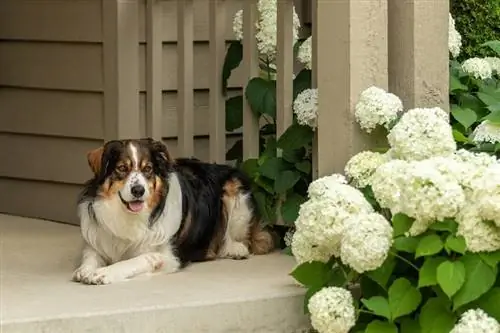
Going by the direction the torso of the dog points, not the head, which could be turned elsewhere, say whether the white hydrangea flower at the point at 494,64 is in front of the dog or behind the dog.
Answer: behind

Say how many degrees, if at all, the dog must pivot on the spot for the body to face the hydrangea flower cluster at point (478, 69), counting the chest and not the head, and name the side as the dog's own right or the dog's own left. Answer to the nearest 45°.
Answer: approximately 135° to the dog's own left

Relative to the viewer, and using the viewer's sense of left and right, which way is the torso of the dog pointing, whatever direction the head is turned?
facing the viewer and to the left of the viewer

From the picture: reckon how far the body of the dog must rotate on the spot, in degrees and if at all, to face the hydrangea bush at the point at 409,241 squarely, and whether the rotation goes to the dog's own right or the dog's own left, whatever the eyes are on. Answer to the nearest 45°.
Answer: approximately 90° to the dog's own left

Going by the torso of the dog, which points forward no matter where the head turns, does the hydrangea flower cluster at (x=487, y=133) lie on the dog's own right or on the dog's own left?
on the dog's own left

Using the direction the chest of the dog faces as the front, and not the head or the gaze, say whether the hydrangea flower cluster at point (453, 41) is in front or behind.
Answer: behind
